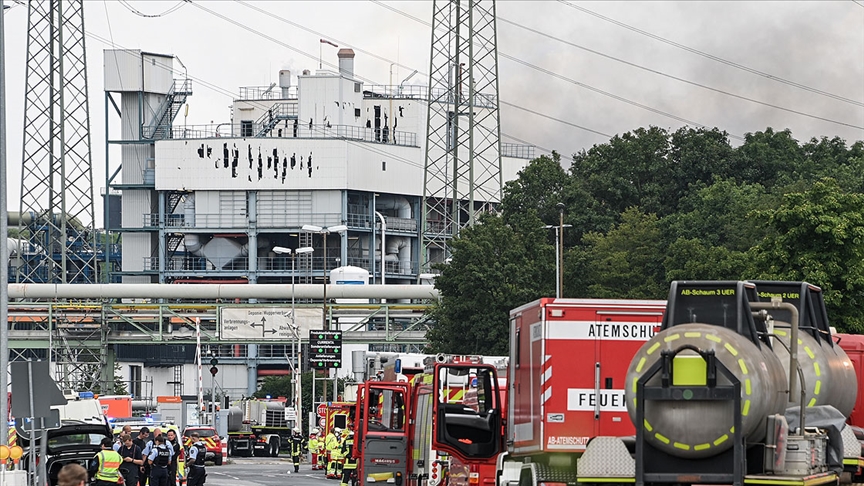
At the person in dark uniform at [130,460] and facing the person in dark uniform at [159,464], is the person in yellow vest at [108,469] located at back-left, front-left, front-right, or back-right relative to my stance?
back-right

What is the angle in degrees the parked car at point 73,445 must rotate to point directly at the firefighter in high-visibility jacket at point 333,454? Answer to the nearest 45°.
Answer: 0° — it already faces them

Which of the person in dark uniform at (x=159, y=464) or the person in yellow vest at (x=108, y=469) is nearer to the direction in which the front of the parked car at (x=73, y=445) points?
the person in dark uniform

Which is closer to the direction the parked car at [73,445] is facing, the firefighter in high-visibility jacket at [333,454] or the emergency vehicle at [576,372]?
the firefighter in high-visibility jacket

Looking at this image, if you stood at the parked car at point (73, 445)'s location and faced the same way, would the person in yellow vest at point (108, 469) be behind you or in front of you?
behind

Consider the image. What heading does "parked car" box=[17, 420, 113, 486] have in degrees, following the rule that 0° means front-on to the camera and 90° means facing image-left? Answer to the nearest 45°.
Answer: approximately 180°
